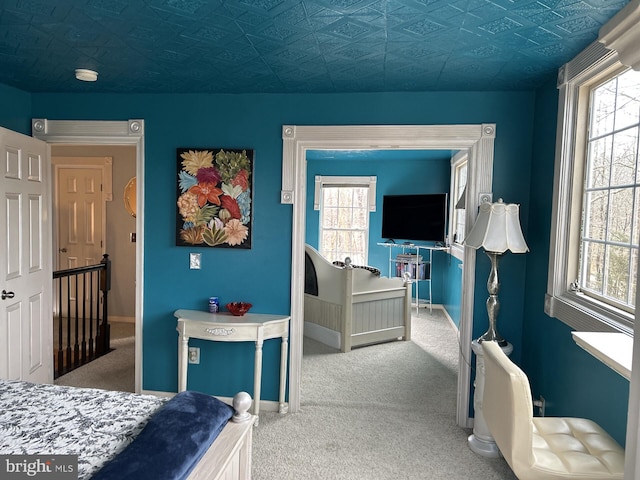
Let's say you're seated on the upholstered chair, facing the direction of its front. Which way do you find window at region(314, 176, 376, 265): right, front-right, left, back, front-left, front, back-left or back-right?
left

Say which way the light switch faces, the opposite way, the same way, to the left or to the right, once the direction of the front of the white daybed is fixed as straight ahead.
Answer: to the right

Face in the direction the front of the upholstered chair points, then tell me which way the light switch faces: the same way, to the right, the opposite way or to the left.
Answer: to the right

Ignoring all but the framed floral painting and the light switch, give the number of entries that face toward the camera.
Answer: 2

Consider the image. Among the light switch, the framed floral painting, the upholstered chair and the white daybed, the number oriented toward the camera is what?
2

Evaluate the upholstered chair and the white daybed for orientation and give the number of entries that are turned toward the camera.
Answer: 0

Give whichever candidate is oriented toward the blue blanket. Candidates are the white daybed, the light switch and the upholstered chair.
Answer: the light switch

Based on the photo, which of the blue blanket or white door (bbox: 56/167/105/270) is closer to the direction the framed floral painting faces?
the blue blanket

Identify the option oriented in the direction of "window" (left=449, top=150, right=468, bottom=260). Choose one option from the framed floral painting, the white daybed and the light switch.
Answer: the white daybed

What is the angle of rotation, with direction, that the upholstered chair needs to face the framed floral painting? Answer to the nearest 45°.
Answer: approximately 135° to its left

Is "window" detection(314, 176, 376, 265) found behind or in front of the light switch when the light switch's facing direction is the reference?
behind

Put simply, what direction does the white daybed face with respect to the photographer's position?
facing away from the viewer and to the right of the viewer

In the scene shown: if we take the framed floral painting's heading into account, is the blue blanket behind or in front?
in front

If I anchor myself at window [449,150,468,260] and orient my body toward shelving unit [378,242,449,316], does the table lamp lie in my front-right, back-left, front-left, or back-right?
back-left

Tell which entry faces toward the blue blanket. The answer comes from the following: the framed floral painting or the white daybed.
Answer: the framed floral painting
